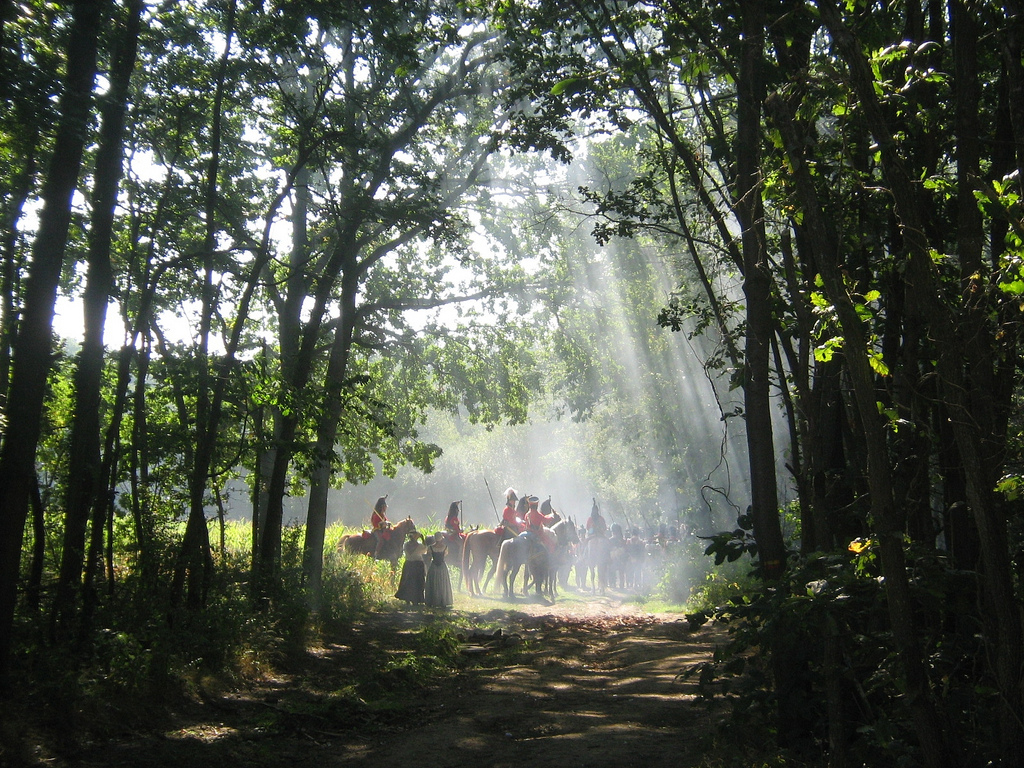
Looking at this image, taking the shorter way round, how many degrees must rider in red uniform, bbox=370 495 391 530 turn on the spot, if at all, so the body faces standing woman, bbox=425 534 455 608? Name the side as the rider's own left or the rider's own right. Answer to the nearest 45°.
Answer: approximately 90° to the rider's own right

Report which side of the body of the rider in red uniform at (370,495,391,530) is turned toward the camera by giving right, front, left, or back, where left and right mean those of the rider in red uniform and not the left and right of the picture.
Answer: right

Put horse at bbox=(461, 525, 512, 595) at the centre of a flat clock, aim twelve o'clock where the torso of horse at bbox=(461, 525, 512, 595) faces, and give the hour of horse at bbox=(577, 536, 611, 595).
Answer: horse at bbox=(577, 536, 611, 595) is roughly at 12 o'clock from horse at bbox=(461, 525, 512, 595).

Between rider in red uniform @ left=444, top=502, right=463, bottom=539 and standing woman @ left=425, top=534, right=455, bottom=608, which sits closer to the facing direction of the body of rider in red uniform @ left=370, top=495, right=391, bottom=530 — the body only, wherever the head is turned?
the rider in red uniform

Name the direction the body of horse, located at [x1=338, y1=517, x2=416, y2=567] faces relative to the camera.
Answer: to the viewer's right

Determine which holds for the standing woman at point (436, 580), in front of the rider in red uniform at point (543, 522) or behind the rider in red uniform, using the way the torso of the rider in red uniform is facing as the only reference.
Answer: behind

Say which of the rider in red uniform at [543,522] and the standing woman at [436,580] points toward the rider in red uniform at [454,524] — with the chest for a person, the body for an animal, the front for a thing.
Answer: the standing woman

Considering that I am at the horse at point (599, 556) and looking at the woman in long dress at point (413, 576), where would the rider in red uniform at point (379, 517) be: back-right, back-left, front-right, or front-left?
front-right

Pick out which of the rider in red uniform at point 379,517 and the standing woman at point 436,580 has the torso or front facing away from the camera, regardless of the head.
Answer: the standing woman

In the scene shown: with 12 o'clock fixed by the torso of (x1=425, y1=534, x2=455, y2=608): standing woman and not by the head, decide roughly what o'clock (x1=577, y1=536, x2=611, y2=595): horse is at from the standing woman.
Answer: The horse is roughly at 1 o'clock from the standing woman.

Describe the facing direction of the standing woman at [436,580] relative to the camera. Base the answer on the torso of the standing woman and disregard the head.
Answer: away from the camera

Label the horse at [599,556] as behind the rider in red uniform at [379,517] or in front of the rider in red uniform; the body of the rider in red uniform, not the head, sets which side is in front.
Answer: in front

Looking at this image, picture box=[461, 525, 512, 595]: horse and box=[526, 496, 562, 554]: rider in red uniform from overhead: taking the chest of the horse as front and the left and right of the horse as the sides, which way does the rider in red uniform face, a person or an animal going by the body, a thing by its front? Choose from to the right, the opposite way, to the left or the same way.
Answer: the same way
